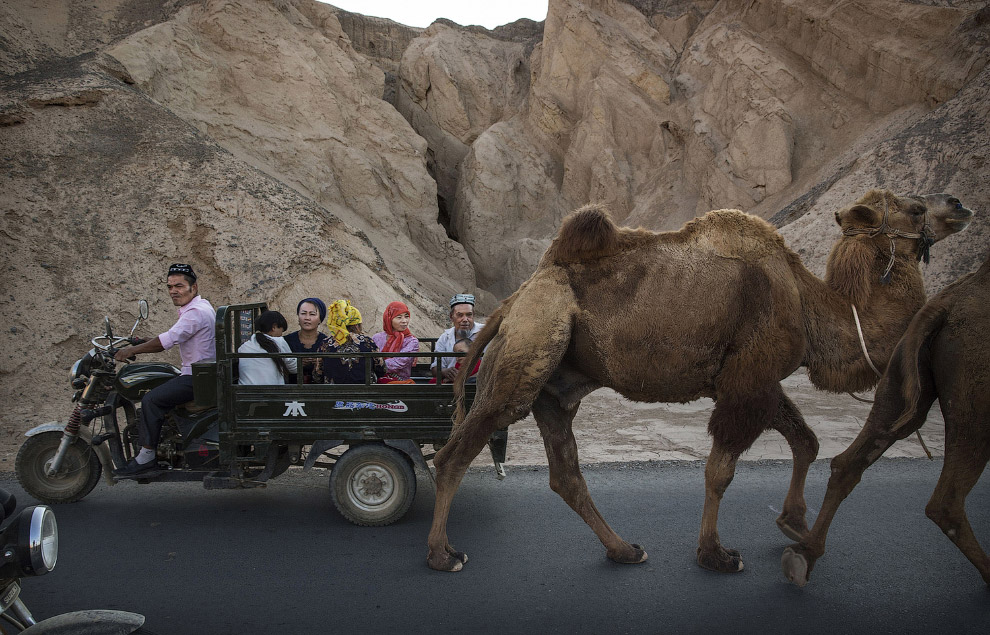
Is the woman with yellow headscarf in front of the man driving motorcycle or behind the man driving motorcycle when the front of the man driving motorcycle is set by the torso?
behind

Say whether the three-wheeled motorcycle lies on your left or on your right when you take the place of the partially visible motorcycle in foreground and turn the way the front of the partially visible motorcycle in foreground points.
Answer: on your left

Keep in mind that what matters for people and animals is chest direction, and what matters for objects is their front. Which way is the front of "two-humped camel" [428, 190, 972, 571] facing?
to the viewer's right

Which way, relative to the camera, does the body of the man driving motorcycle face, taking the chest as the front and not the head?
to the viewer's left

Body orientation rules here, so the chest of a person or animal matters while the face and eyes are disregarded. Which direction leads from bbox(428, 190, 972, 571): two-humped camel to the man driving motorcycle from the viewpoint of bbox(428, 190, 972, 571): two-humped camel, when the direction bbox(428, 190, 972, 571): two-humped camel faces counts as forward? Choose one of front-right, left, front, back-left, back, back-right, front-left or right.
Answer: back

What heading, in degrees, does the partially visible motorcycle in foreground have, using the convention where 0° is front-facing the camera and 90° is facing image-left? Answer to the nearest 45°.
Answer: approximately 270°

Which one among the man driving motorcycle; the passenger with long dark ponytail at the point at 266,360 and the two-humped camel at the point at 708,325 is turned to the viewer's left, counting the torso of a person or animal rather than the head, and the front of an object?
the man driving motorcycle

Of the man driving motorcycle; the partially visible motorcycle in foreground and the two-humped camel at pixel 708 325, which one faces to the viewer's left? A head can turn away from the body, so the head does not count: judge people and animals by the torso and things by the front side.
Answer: the man driving motorcycle

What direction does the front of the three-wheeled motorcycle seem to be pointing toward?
to the viewer's left

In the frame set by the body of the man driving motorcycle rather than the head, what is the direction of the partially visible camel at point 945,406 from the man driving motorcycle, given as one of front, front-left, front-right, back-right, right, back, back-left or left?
back-left

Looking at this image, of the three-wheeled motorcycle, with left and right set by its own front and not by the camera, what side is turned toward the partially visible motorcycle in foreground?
left
